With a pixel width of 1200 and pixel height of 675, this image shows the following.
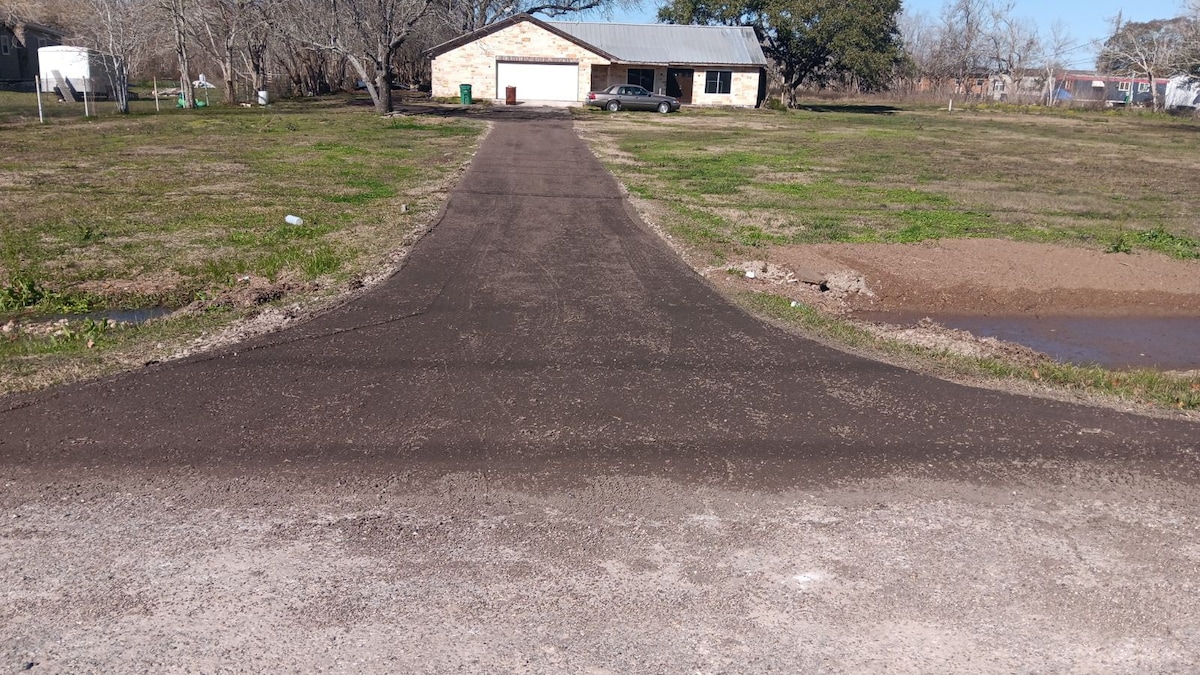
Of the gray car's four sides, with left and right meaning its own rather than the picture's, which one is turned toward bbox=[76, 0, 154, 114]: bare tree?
back

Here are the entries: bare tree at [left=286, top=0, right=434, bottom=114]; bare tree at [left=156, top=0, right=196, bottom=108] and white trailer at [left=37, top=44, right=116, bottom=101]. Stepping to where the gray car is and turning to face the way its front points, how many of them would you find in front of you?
0

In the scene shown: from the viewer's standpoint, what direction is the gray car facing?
to the viewer's right

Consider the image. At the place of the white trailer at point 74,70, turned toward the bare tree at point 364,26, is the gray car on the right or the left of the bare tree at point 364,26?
left

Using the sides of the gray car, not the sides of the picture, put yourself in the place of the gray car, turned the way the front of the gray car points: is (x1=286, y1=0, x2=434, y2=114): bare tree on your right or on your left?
on your right
